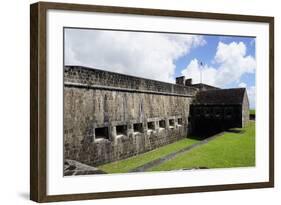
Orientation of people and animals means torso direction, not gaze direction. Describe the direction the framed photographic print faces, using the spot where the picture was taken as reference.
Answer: facing the viewer and to the right of the viewer
